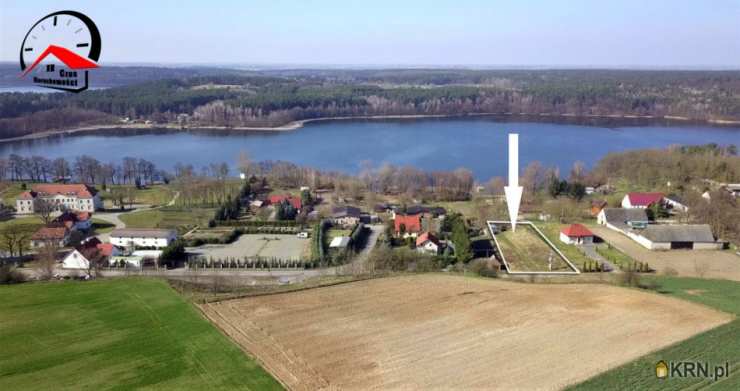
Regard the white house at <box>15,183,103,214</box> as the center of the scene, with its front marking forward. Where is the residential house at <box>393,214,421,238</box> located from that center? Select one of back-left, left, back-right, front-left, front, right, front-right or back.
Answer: front-left

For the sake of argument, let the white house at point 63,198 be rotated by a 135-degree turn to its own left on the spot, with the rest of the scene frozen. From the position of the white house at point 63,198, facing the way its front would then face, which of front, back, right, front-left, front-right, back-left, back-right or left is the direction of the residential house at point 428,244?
right

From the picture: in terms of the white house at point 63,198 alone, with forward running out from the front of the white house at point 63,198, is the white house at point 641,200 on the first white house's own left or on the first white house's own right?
on the first white house's own left

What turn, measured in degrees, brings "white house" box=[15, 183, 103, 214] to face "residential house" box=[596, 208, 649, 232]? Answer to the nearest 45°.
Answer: approximately 45° to its left

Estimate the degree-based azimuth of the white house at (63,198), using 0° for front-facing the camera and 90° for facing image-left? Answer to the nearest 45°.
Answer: approximately 0°

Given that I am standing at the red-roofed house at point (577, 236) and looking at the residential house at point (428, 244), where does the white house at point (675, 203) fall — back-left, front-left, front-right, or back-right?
back-right

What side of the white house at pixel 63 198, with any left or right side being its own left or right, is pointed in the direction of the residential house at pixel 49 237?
front

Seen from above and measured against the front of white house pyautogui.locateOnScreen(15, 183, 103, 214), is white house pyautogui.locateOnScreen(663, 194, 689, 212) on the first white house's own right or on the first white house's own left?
on the first white house's own left
